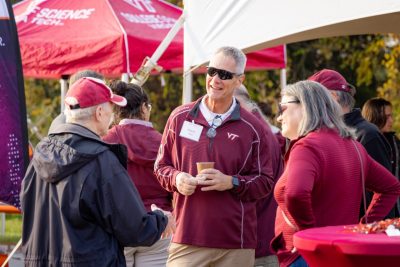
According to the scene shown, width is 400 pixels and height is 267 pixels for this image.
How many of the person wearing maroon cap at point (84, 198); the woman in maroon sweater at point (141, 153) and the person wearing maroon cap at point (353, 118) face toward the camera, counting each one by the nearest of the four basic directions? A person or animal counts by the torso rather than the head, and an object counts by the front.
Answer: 0

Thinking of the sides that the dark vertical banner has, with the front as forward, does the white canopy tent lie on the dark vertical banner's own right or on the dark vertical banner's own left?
on the dark vertical banner's own left

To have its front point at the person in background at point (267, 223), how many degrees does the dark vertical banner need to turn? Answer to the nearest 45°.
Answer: approximately 90° to its left

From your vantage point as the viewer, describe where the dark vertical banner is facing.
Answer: facing the viewer

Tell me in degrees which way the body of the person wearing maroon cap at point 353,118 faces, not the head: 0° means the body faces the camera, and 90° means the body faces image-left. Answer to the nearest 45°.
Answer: approximately 135°

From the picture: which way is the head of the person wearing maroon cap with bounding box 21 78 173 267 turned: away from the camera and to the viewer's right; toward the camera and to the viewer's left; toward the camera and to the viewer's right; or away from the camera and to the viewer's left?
away from the camera and to the viewer's right

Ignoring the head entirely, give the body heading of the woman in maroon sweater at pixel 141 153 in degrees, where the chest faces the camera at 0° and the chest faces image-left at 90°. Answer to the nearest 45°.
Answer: approximately 225°

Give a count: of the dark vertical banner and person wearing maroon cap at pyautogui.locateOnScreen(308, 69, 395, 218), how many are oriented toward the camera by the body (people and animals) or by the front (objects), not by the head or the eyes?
1

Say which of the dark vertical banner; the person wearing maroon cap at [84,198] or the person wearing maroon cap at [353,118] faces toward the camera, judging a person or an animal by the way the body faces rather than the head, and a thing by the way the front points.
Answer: the dark vertical banner

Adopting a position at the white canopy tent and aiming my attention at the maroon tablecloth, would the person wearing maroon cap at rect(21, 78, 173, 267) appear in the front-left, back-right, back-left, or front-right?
front-right

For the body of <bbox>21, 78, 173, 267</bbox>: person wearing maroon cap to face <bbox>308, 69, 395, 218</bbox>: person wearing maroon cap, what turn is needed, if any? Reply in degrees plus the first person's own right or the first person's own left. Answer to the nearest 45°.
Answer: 0° — they already face them
